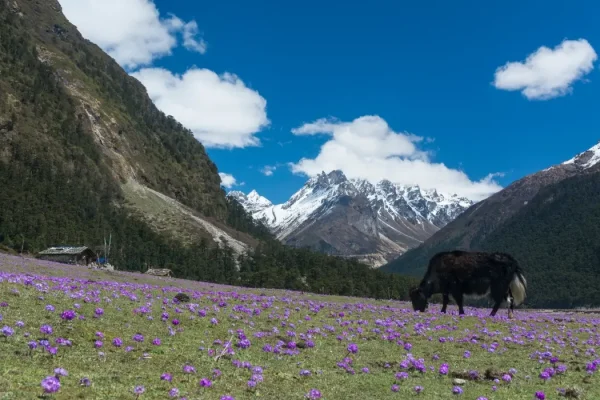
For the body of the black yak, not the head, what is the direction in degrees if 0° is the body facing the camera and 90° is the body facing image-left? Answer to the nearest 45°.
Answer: approximately 90°

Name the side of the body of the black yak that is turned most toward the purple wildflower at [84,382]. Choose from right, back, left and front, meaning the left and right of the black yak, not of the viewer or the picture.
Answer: left

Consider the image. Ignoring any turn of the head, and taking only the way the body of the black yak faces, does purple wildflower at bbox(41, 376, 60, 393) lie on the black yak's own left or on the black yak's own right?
on the black yak's own left
